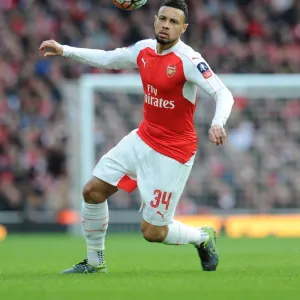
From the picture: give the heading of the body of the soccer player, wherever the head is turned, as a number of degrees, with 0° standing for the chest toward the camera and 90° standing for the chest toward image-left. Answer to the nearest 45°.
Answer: approximately 45°
